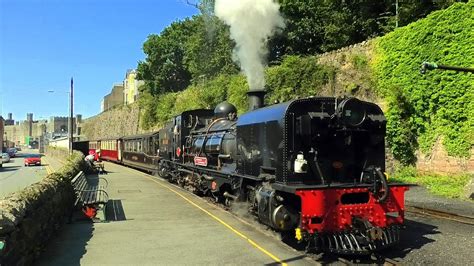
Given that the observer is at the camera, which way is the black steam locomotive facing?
facing the viewer and to the right of the viewer

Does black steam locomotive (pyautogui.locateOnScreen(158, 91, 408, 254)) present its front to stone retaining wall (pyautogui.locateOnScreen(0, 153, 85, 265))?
no

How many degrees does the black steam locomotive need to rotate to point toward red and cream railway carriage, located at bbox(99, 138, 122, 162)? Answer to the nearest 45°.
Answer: approximately 180°
